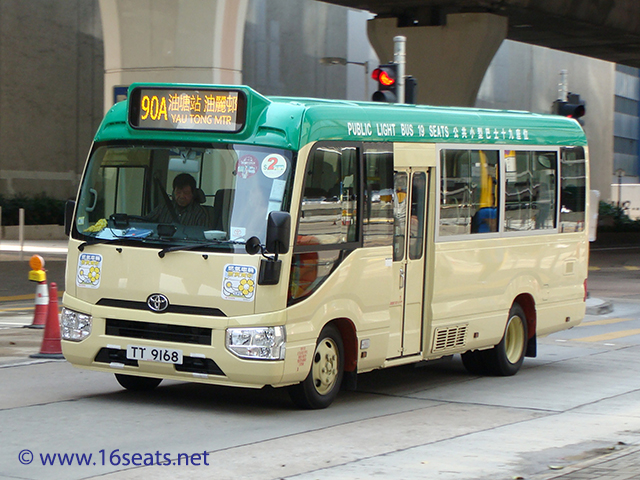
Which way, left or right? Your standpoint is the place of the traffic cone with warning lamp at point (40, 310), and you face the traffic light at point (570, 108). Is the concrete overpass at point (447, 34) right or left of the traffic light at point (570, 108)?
left

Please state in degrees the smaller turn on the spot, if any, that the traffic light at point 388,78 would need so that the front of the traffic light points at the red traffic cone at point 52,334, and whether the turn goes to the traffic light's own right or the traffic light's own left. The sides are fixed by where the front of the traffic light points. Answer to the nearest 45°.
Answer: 0° — it already faces it

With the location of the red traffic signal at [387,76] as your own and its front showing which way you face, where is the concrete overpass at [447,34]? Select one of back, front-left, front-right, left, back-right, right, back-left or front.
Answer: back-right

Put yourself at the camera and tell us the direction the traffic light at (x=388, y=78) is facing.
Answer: facing the viewer and to the left of the viewer

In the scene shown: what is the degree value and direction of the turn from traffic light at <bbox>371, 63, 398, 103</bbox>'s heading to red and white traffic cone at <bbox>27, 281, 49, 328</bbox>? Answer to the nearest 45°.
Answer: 0° — it already faces it

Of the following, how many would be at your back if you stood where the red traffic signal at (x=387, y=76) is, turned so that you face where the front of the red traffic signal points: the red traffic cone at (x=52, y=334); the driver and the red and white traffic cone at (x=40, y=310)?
0

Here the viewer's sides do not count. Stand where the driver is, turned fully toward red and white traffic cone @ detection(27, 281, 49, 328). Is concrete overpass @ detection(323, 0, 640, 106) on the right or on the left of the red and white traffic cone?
right

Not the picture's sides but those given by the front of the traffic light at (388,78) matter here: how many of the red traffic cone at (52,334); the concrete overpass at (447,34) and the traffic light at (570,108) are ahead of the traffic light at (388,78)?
1

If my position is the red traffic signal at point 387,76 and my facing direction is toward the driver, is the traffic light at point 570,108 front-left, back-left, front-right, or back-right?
back-left

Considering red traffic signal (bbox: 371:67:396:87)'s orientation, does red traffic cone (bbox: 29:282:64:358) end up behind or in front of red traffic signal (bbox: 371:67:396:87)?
in front

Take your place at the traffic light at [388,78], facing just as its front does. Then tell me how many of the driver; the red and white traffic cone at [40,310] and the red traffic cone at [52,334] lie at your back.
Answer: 0
